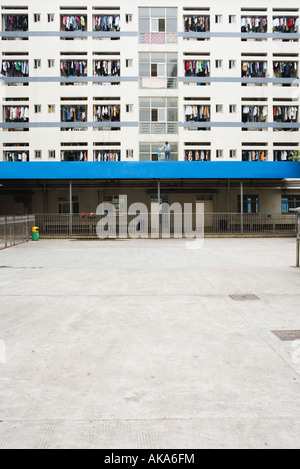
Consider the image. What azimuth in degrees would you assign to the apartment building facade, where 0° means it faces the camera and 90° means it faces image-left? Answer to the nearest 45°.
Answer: approximately 0°

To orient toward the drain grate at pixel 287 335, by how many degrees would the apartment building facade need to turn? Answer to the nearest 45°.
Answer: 0° — it already faces it

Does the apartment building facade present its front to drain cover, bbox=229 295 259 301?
yes

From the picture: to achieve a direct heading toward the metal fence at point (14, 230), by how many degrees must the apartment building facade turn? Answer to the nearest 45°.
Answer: approximately 45° to its right
